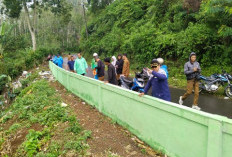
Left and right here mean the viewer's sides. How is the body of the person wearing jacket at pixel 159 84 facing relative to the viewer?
facing the viewer and to the left of the viewer

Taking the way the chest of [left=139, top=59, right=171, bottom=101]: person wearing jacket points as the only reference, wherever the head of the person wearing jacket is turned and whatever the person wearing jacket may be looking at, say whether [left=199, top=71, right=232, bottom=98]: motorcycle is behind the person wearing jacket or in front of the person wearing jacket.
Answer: behind

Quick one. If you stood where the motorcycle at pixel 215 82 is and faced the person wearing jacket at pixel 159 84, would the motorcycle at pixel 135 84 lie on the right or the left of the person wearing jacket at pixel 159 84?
right

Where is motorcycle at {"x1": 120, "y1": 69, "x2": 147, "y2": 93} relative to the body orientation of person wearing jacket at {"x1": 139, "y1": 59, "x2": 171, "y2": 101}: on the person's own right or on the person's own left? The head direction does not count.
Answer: on the person's own right
